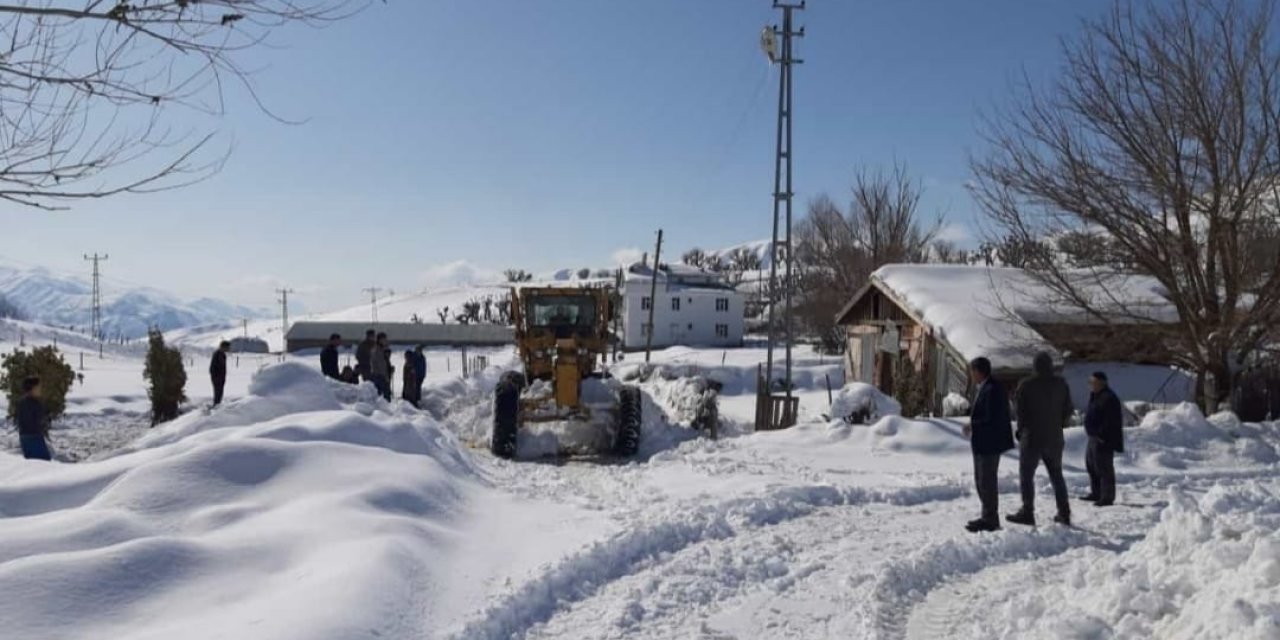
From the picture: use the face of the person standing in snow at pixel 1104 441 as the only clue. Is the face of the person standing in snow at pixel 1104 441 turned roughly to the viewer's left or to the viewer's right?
to the viewer's left

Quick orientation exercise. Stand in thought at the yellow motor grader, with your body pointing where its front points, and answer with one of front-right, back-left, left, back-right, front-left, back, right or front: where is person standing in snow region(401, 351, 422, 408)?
back-right

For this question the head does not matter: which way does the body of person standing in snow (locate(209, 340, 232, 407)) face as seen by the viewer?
to the viewer's right

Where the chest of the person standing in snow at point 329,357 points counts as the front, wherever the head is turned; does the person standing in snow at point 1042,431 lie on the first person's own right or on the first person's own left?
on the first person's own right

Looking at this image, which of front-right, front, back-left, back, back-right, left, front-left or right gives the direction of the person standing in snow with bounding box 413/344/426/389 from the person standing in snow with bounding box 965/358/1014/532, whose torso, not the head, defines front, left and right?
front-right

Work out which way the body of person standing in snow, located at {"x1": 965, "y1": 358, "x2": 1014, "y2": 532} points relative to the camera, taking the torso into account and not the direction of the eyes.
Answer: to the viewer's left

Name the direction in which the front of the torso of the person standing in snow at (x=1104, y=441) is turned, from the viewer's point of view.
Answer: to the viewer's left

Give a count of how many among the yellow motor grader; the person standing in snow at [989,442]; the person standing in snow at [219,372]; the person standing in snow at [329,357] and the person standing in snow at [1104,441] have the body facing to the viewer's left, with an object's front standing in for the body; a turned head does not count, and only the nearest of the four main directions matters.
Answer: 2

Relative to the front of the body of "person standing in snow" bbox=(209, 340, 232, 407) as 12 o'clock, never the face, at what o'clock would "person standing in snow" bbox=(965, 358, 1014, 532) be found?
"person standing in snow" bbox=(965, 358, 1014, 532) is roughly at 2 o'clock from "person standing in snow" bbox=(209, 340, 232, 407).

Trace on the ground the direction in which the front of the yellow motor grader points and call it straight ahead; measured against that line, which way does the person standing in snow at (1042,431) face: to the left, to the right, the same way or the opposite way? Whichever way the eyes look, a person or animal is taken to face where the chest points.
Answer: the opposite way

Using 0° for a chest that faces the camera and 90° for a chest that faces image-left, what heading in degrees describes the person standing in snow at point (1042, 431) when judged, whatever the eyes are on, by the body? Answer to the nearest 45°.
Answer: approximately 135°

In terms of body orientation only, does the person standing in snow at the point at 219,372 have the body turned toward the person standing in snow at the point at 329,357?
yes
